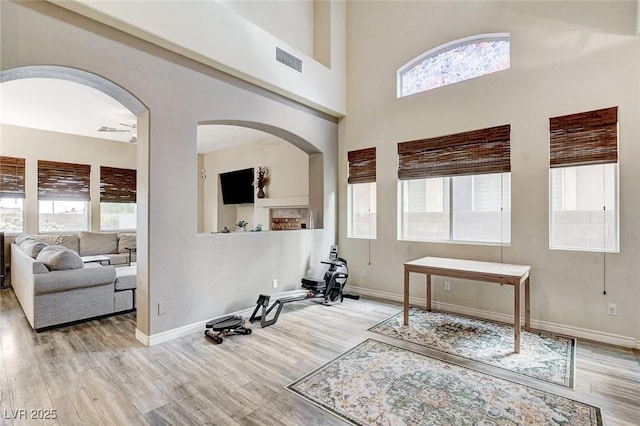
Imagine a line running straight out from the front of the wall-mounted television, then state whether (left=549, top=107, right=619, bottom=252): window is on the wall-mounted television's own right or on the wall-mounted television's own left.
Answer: on the wall-mounted television's own left

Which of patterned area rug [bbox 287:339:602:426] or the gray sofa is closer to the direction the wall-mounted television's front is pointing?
the gray sofa

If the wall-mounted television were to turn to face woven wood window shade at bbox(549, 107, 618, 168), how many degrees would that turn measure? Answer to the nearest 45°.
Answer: approximately 90° to its left

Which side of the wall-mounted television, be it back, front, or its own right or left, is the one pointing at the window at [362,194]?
left

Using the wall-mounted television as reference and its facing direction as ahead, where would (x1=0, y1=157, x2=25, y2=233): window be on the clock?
The window is roughly at 1 o'clock from the wall-mounted television.

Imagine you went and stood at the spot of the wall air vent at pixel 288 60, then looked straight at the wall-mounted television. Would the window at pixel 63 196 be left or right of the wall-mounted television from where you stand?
left

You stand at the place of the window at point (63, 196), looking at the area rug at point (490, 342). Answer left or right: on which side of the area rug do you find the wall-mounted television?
left

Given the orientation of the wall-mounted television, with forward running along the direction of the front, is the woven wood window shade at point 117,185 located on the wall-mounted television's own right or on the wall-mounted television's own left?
on the wall-mounted television's own right

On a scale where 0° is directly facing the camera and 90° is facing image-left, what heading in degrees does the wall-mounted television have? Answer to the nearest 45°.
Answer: approximately 45°

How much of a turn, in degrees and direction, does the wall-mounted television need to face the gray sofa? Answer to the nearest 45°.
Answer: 0° — it already faces it

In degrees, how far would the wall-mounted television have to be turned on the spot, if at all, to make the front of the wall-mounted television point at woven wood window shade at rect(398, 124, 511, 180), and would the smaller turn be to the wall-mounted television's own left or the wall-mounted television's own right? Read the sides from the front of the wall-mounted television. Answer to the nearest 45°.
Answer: approximately 90° to the wall-mounted television's own left

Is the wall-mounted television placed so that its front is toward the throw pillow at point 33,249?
yes
